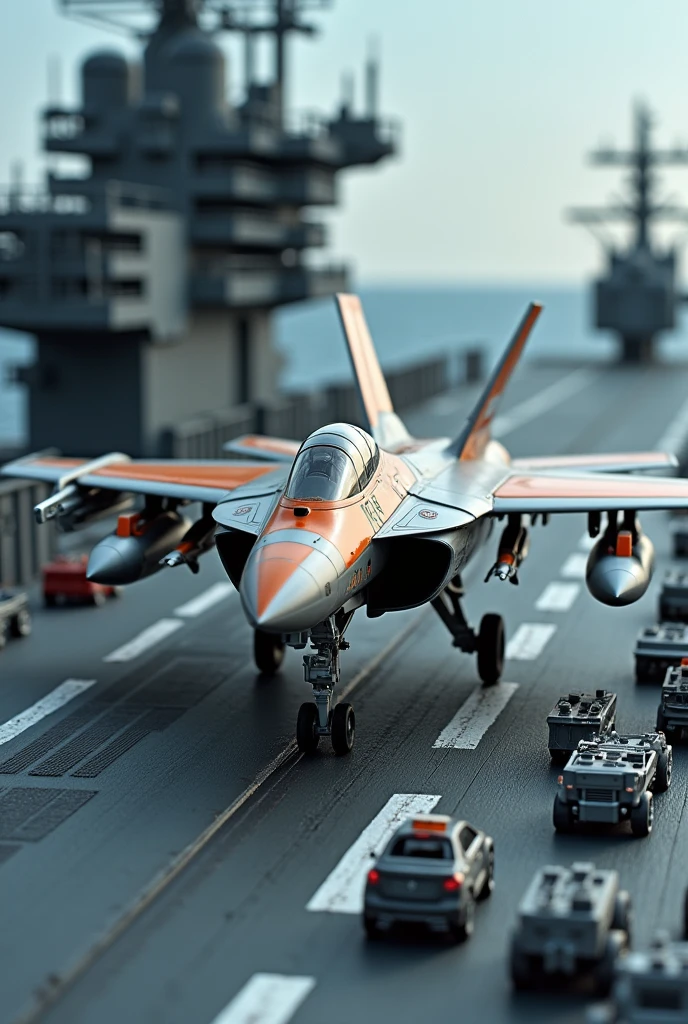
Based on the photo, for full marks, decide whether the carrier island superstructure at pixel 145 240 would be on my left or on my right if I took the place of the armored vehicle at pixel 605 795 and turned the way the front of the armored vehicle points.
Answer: on my right

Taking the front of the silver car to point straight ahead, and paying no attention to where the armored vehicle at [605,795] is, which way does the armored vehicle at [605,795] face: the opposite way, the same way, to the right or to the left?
the opposite way

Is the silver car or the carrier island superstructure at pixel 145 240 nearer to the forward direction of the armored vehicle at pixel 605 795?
the silver car

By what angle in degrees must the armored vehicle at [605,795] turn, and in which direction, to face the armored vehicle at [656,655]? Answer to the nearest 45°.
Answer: approximately 135° to its right

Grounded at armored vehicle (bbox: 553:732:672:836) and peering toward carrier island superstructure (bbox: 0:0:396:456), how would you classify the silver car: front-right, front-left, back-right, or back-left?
back-left

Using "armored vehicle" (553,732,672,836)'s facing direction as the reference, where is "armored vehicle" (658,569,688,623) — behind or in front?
behind

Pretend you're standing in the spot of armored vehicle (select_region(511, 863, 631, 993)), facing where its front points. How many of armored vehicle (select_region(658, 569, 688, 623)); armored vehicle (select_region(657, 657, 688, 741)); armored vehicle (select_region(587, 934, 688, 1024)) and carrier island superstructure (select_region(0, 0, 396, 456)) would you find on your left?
1

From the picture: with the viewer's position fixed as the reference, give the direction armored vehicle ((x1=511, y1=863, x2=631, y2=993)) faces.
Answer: facing the viewer and to the left of the viewer

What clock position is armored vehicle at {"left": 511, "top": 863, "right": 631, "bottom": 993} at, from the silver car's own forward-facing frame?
The armored vehicle is roughly at 3 o'clock from the silver car.

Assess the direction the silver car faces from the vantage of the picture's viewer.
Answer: facing away from the viewer and to the right of the viewer

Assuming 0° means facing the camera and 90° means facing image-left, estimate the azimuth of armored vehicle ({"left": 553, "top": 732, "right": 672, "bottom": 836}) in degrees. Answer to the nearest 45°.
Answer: approximately 45°

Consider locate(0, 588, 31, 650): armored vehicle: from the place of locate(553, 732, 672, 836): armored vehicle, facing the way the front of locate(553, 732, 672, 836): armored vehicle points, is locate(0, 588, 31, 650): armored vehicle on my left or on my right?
on my right

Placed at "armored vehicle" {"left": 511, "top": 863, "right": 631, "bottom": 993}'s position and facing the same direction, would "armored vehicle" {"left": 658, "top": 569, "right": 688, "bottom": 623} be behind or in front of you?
behind

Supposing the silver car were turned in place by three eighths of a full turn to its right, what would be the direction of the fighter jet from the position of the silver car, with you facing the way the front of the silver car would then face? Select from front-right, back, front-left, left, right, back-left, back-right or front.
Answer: back

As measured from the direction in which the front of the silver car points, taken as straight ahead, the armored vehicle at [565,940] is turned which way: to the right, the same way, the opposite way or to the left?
the opposite way

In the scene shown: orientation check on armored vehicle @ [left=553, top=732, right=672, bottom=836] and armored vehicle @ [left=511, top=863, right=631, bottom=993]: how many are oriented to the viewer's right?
0
